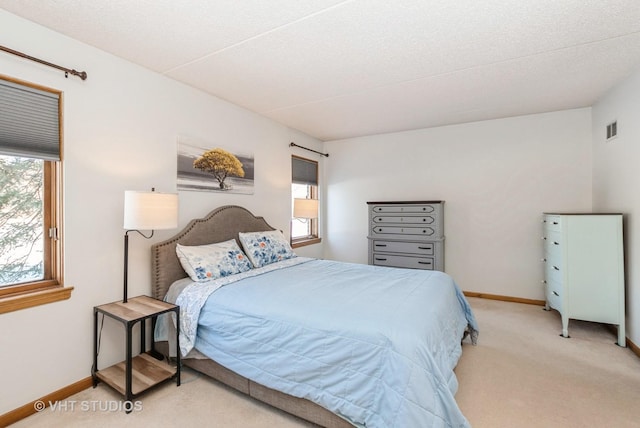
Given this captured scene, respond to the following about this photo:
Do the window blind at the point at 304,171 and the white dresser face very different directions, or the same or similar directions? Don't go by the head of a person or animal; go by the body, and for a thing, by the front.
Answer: very different directions

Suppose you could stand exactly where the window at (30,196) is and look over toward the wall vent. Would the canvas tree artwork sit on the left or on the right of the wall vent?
left

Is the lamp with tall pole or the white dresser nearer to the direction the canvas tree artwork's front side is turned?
the white dresser

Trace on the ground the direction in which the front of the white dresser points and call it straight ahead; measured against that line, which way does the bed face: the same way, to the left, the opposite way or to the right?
the opposite way

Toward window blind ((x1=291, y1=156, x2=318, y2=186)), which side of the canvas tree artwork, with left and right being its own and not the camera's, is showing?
left

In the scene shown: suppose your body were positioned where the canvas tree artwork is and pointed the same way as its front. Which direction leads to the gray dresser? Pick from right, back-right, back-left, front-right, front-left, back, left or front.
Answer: front-left

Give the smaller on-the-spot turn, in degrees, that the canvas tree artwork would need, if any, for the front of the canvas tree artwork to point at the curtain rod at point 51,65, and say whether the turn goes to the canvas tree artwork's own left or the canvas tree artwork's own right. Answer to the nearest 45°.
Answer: approximately 90° to the canvas tree artwork's own right

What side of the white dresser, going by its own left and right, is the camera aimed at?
left

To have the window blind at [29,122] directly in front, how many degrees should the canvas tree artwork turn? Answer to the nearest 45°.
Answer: approximately 90° to its right

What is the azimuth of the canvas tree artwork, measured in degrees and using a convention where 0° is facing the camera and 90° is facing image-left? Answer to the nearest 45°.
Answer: approximately 315°

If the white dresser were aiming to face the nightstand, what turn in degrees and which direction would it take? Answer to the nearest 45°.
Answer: approximately 45° to its left

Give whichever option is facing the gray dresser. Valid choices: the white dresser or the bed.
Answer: the white dresser

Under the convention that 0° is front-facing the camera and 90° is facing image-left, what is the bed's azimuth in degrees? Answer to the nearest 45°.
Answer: approximately 315°

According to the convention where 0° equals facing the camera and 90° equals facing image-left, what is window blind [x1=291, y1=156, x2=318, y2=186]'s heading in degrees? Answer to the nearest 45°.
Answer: approximately 315°

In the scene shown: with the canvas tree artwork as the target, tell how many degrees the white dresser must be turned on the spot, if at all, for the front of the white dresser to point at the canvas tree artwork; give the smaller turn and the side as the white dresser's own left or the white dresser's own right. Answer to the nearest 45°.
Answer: approximately 45° to the white dresser's own left

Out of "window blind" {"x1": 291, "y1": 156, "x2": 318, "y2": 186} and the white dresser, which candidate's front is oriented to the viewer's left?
the white dresser

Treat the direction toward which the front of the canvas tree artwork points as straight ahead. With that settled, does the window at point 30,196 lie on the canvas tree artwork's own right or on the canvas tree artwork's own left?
on the canvas tree artwork's own right
